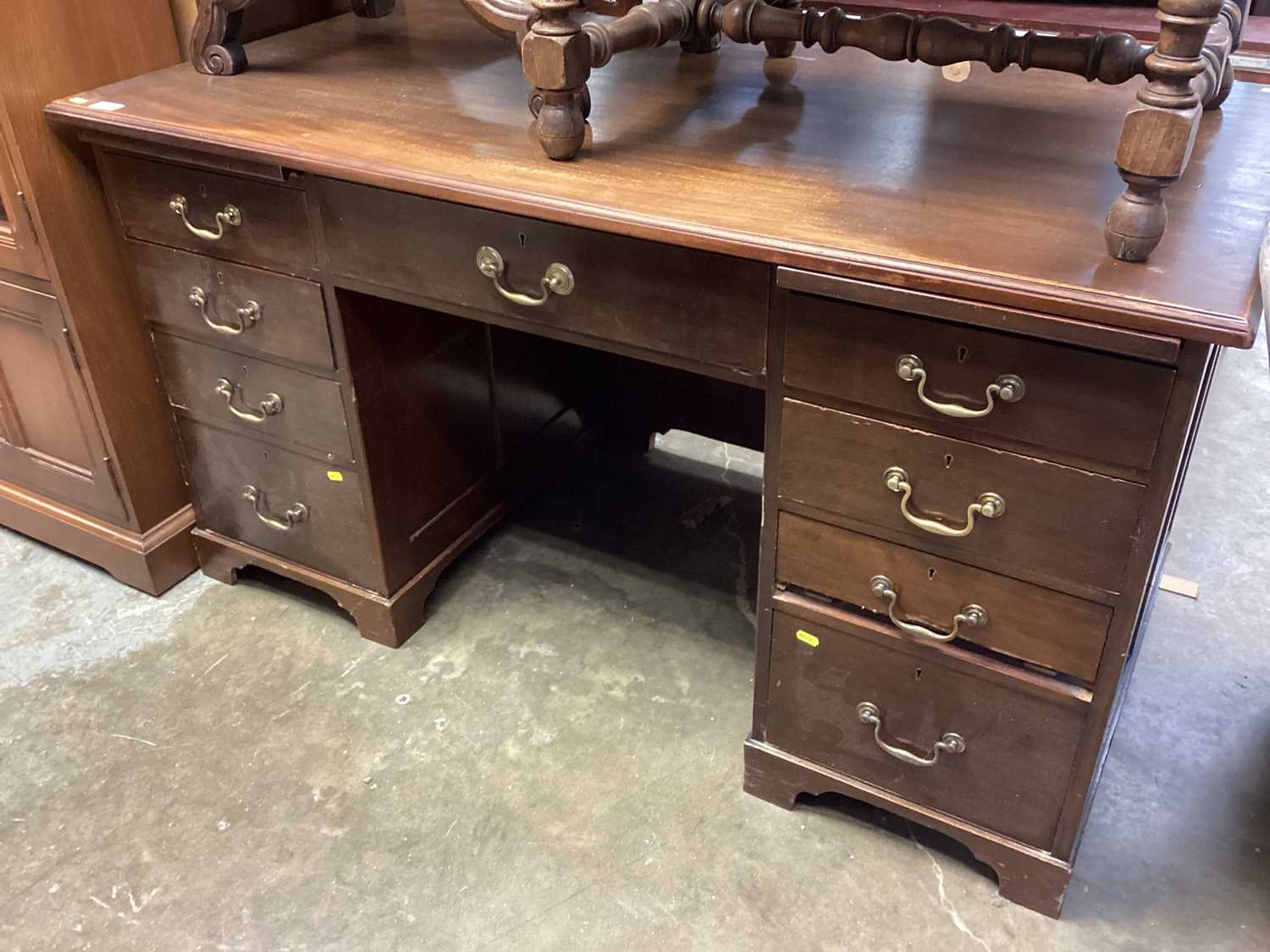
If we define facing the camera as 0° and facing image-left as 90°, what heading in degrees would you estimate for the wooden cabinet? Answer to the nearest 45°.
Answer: approximately 45°

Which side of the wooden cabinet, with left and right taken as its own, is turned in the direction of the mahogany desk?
left

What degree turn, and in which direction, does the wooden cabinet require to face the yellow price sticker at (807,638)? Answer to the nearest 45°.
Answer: approximately 90° to its left

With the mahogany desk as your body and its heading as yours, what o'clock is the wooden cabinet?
The wooden cabinet is roughly at 2 o'clock from the mahogany desk.

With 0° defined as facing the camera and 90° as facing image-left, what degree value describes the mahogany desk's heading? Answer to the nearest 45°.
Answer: approximately 45°
